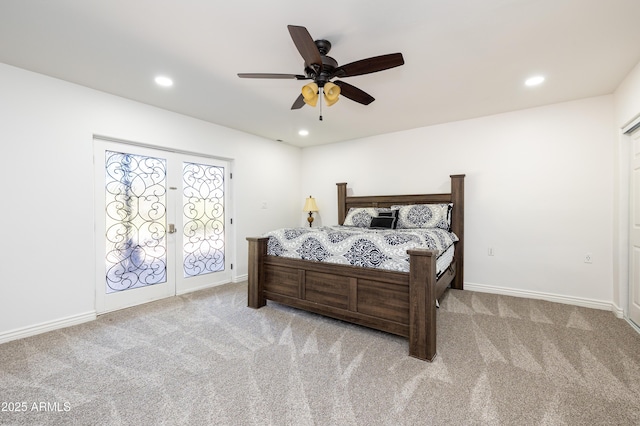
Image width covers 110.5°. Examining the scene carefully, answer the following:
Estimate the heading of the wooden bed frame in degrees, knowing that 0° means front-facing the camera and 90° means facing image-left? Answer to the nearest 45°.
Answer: approximately 45°

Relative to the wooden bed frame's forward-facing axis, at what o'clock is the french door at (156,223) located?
The french door is roughly at 2 o'clock from the wooden bed frame.
